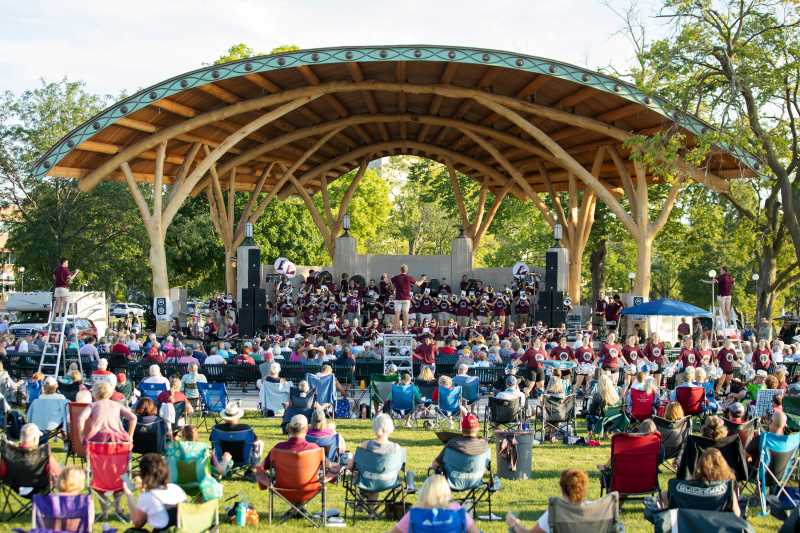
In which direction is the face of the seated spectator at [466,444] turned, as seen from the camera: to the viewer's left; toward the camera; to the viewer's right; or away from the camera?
away from the camera

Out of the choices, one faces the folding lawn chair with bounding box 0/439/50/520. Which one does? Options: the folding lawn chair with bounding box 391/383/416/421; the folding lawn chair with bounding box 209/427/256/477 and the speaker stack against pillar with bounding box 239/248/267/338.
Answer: the speaker stack against pillar

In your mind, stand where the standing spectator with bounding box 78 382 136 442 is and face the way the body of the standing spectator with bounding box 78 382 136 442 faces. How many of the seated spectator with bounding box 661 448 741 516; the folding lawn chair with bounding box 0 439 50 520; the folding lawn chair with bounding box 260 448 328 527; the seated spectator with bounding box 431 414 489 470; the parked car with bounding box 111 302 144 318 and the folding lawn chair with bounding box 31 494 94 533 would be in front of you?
1

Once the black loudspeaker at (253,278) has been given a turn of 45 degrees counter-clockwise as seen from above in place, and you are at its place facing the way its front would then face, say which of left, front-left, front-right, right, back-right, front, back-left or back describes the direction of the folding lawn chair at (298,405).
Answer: front-right

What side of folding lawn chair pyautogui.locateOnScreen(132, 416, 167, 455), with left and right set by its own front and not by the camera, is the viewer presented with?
back

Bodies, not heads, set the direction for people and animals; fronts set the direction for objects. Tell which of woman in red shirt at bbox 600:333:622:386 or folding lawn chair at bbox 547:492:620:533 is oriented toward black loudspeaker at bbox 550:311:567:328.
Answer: the folding lawn chair

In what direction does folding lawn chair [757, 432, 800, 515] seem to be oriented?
away from the camera

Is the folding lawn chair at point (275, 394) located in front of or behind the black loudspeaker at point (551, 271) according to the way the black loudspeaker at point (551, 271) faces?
in front

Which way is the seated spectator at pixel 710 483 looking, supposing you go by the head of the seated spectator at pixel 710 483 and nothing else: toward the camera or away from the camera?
away from the camera

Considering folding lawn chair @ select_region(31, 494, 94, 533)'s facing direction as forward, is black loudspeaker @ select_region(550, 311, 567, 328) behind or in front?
in front

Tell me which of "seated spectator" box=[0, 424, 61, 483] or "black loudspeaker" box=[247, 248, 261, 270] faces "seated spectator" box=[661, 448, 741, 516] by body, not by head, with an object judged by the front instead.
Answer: the black loudspeaker

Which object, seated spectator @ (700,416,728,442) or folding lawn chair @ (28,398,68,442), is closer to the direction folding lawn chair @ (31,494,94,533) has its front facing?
the folding lawn chair

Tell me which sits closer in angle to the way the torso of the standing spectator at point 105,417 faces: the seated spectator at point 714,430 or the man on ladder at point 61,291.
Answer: the man on ladder

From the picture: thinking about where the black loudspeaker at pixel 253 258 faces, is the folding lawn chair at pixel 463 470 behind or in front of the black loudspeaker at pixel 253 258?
in front

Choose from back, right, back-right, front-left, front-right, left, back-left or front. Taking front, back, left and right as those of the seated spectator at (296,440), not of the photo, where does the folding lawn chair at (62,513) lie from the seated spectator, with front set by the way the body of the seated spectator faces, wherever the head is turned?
back-left

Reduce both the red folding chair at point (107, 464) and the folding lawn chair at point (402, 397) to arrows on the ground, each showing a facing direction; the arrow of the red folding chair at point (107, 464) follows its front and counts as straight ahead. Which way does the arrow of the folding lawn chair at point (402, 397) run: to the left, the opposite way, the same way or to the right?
the same way

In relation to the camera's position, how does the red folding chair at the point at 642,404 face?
facing away from the viewer

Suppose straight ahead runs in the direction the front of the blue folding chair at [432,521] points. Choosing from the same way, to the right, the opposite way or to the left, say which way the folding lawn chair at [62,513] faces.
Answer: the same way

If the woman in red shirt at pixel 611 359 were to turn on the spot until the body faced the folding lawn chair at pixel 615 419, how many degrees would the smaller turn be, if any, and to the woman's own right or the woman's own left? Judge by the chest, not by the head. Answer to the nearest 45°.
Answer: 0° — they already face it

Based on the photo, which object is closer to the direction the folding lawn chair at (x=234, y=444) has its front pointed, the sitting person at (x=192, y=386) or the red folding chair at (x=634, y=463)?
the sitting person

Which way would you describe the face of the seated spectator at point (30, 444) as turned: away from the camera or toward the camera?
away from the camera

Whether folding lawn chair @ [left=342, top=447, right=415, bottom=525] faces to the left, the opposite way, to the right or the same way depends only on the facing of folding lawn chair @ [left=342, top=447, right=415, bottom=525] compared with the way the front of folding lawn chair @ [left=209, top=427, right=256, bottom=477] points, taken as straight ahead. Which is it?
the same way

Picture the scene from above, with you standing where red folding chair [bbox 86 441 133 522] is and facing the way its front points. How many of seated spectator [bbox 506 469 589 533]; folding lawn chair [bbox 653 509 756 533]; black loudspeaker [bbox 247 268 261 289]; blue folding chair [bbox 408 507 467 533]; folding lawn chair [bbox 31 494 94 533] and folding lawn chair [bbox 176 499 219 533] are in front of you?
1

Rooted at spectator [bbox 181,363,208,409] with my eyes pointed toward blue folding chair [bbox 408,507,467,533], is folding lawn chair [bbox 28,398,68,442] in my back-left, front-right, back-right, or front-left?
front-right

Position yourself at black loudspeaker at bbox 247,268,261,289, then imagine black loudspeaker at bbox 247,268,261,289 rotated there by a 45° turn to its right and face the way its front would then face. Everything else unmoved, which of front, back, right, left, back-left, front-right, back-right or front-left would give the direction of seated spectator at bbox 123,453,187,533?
front-left

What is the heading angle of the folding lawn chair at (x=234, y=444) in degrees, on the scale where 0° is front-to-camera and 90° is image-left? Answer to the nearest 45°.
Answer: approximately 180°
